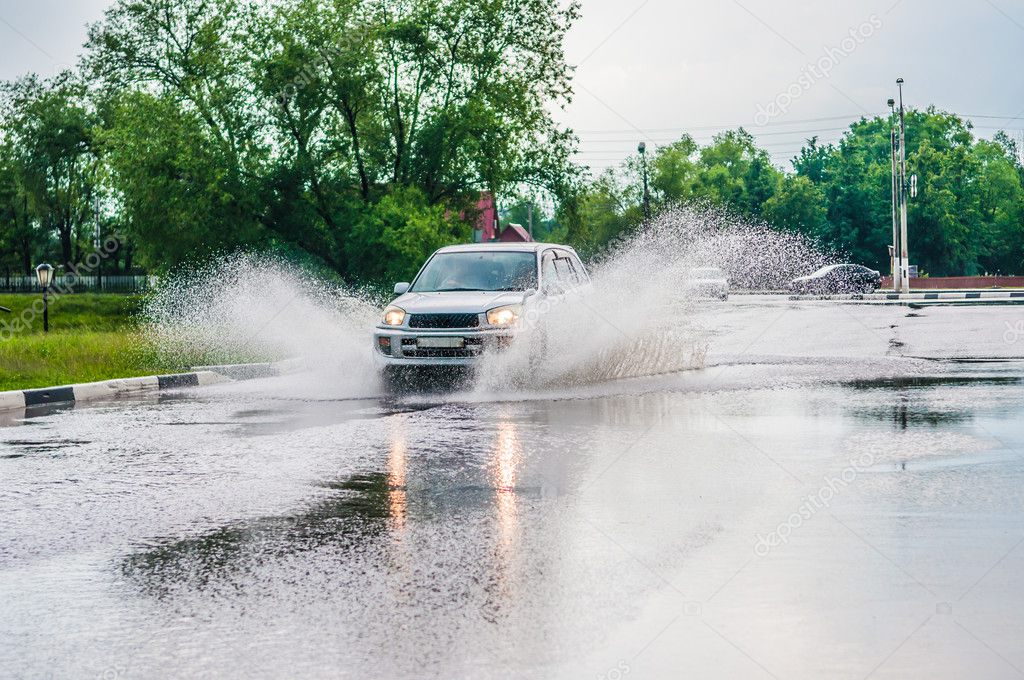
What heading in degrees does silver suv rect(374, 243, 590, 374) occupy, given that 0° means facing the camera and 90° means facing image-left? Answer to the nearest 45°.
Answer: approximately 45°

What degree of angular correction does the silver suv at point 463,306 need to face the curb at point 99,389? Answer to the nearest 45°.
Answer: approximately 45° to its right

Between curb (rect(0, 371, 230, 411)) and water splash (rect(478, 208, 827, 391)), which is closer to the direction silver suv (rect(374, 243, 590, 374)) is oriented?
the curb

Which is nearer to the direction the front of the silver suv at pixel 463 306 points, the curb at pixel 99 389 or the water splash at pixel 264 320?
the curb

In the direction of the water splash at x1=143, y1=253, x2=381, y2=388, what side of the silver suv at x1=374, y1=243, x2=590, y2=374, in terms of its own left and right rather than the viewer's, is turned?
right

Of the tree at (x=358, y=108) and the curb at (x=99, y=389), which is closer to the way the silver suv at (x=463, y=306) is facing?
the curb

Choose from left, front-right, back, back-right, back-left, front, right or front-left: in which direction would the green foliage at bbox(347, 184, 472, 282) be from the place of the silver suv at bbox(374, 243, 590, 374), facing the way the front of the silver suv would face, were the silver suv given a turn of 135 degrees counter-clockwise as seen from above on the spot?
left
